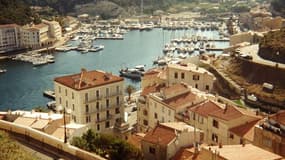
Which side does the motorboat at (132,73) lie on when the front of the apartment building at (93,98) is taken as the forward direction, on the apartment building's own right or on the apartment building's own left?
on the apartment building's own left

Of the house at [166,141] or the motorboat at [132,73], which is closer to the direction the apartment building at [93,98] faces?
the house

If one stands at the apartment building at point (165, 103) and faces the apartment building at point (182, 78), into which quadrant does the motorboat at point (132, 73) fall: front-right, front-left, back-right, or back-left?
front-left

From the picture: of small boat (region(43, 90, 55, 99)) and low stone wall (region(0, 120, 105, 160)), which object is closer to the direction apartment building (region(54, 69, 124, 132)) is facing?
the low stone wall

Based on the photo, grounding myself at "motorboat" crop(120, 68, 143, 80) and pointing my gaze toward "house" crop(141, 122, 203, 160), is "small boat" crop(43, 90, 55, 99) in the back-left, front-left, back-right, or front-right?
front-right

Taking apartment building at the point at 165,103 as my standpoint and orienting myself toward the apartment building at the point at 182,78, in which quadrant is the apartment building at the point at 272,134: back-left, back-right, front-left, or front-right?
back-right
